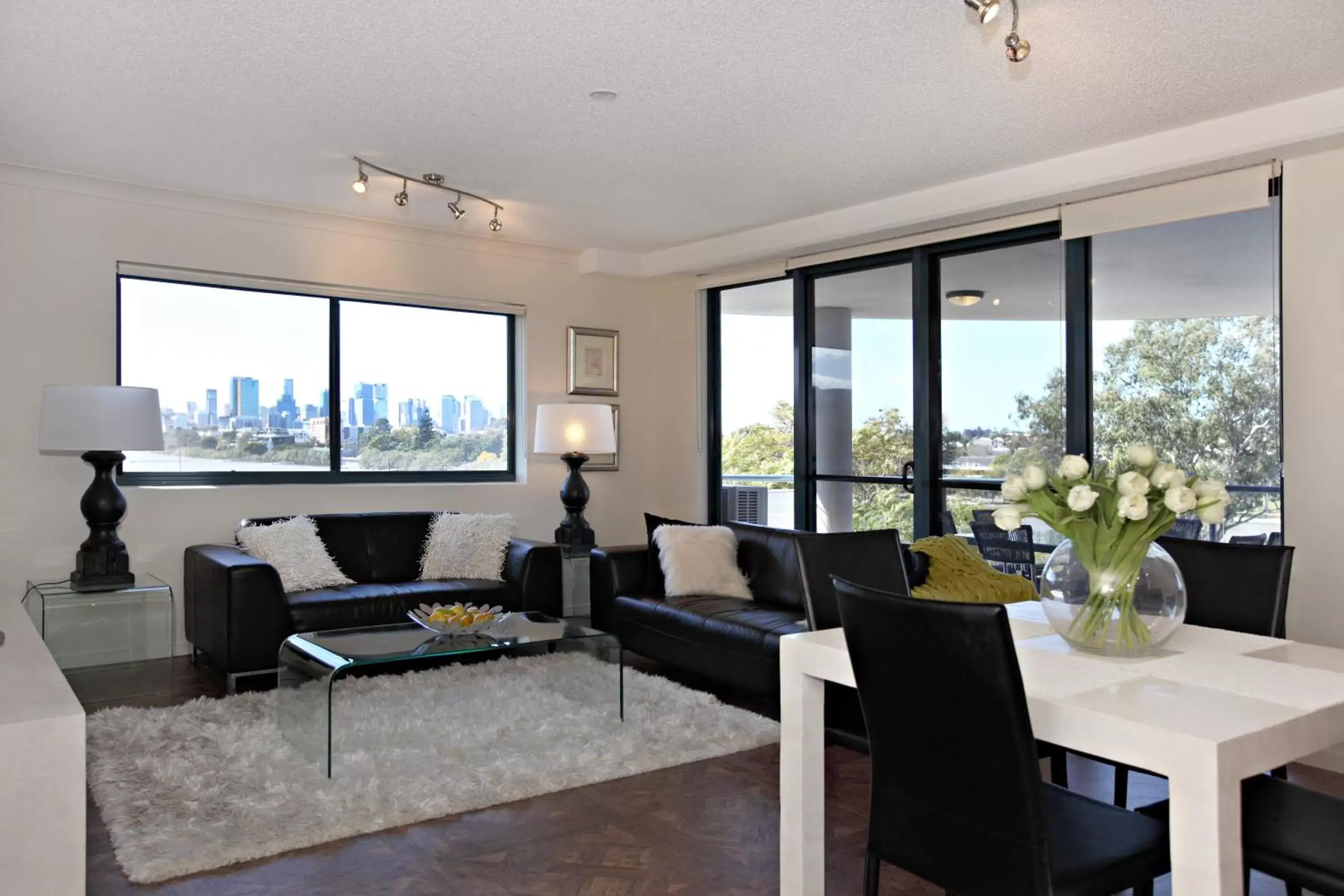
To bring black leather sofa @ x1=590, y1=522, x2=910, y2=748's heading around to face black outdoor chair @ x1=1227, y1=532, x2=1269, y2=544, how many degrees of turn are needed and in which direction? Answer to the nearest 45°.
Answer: approximately 135° to its left

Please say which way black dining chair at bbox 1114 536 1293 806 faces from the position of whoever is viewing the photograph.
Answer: facing the viewer and to the left of the viewer

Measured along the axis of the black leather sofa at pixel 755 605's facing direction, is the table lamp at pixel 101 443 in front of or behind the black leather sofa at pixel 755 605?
in front

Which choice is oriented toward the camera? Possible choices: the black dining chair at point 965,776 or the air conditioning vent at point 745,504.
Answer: the air conditioning vent

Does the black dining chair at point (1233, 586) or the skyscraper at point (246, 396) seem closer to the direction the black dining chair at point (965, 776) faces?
the black dining chair

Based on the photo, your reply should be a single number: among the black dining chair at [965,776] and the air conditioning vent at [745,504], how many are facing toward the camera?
1

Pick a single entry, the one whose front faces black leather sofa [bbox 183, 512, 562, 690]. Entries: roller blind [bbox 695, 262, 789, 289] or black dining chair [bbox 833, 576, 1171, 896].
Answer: the roller blind

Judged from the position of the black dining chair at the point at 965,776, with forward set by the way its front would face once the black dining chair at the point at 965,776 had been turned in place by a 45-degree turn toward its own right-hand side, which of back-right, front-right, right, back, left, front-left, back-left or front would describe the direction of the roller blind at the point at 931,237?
left

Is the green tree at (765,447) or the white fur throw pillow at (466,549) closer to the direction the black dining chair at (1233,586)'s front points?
the white fur throw pillow

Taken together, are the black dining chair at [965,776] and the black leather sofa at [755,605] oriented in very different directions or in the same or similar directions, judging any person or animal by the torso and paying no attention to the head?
very different directions

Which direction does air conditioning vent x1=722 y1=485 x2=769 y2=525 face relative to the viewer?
toward the camera

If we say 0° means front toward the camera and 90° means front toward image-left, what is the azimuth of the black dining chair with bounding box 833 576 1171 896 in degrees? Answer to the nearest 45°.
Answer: approximately 225°

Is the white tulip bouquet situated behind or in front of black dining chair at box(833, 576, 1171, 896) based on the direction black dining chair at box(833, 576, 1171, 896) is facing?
in front

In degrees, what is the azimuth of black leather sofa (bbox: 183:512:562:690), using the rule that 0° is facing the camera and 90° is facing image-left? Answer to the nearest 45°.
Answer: approximately 315°

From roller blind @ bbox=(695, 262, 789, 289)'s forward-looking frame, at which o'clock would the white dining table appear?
The white dining table is roughly at 10 o'clock from the roller blind.

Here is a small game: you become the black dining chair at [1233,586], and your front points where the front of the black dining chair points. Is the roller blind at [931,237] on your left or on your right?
on your right
